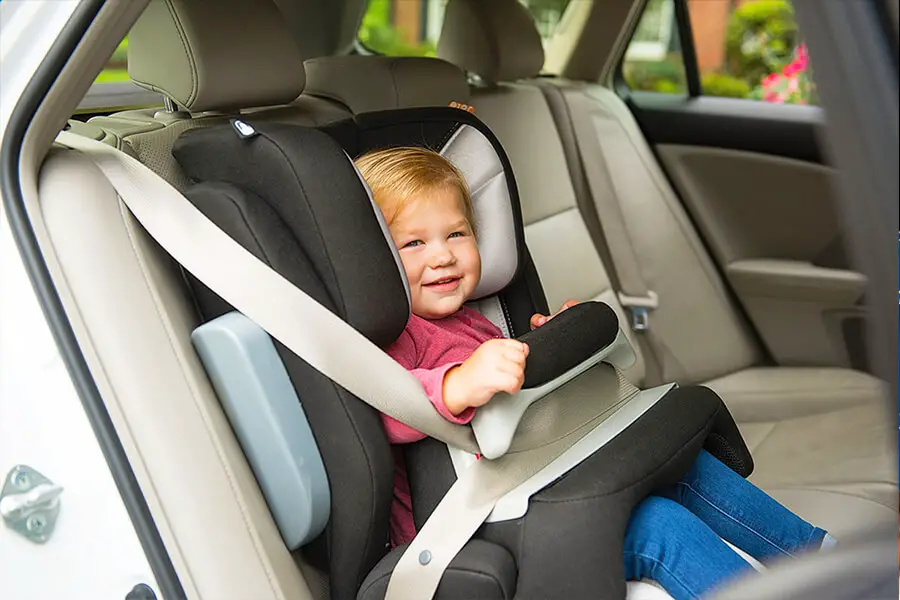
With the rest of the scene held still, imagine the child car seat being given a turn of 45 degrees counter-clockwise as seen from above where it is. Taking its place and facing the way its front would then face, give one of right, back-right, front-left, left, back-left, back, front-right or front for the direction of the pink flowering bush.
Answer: front-left

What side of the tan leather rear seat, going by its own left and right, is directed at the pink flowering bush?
left
